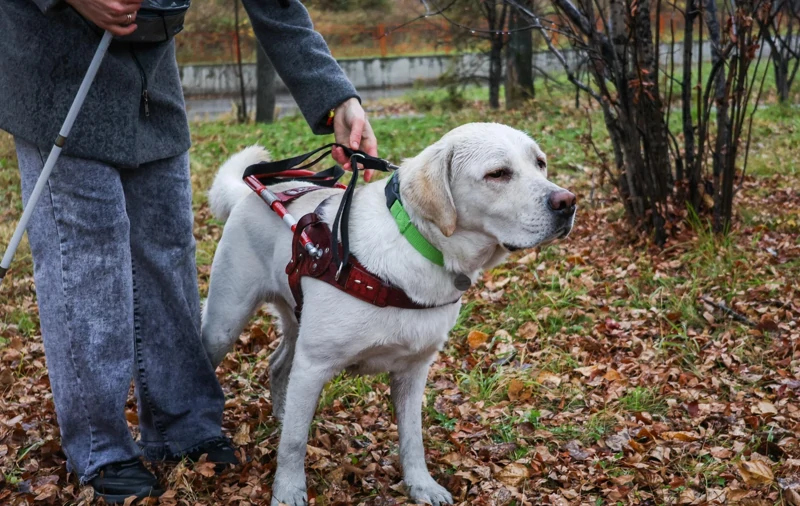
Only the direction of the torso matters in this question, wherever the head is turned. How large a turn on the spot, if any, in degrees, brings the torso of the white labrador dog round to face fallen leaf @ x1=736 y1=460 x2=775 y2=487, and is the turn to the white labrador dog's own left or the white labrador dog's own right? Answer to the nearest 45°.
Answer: approximately 45° to the white labrador dog's own left

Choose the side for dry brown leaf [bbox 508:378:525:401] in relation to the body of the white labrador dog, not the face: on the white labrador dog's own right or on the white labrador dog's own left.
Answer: on the white labrador dog's own left

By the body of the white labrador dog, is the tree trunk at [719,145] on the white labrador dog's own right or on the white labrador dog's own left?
on the white labrador dog's own left

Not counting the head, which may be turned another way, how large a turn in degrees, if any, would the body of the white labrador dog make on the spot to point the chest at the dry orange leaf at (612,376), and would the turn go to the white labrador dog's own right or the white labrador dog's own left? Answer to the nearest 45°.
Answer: approximately 90° to the white labrador dog's own left

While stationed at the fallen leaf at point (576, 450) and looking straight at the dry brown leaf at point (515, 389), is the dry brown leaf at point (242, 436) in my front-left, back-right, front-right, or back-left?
front-left

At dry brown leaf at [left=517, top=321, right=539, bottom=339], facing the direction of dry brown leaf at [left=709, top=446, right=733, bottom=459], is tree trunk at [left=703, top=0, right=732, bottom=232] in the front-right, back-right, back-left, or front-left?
back-left

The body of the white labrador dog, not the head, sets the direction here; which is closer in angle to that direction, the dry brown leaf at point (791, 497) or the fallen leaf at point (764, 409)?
the dry brown leaf

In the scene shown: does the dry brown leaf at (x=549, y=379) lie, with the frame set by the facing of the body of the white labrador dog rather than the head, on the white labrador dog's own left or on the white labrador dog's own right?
on the white labrador dog's own left

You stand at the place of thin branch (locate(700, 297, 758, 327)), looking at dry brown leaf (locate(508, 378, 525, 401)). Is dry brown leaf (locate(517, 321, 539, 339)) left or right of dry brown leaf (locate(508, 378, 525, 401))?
right

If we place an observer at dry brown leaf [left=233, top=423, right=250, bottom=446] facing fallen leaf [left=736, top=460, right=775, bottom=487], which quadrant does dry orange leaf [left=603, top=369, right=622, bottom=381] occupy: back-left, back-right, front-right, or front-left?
front-left

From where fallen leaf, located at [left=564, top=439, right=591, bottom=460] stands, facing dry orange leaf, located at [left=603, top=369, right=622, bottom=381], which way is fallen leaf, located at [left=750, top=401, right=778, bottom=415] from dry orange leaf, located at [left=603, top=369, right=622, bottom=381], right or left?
right

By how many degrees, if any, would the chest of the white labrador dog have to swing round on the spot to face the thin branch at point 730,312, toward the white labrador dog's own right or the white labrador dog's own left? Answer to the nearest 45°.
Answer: approximately 90° to the white labrador dog's own left

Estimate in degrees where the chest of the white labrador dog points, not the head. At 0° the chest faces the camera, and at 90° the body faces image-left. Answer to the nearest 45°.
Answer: approximately 315°

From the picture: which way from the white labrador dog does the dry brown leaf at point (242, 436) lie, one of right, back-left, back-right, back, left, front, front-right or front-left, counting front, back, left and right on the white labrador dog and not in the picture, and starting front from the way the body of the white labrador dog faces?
back

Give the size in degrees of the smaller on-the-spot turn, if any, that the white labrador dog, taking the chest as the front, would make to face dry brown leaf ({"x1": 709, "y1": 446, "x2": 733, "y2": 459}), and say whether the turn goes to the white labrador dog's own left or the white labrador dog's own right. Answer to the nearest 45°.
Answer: approximately 45° to the white labrador dog's own left
